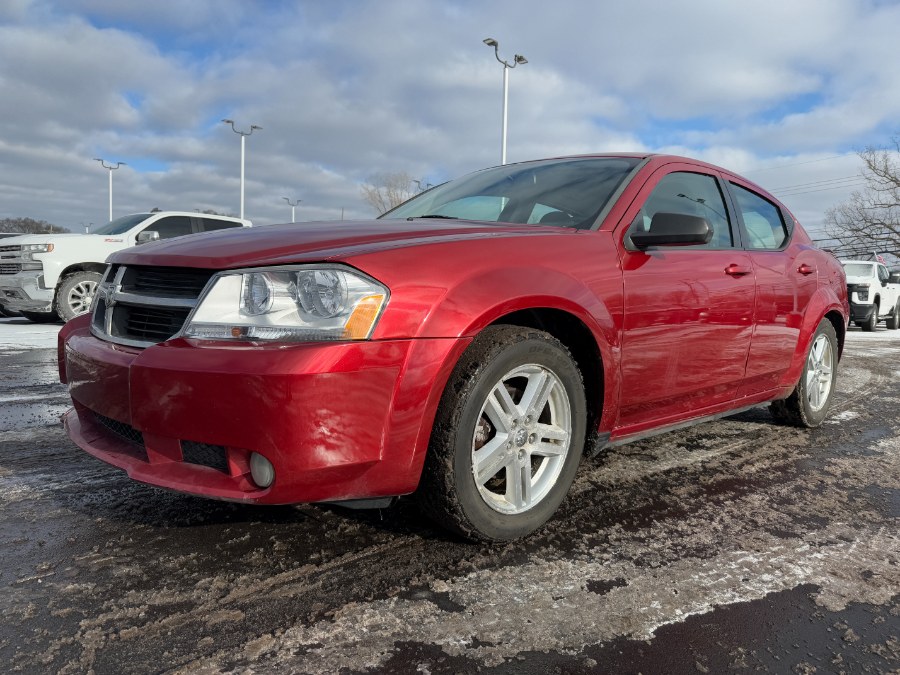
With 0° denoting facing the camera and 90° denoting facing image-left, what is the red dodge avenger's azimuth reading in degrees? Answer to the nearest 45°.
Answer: approximately 45°

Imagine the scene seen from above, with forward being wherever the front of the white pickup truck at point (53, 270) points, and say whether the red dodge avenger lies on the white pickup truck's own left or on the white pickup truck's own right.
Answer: on the white pickup truck's own left

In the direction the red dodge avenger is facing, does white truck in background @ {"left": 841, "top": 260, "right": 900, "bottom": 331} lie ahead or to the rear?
to the rear

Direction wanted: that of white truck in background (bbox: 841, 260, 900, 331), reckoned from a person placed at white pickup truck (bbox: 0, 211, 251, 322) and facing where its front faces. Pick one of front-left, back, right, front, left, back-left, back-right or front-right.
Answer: back-left

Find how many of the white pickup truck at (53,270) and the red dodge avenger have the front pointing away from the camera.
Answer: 0

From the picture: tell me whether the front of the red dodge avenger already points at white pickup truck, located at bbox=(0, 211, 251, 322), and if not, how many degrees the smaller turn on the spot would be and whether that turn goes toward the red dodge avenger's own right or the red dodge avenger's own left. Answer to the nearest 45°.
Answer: approximately 90° to the red dodge avenger's own right

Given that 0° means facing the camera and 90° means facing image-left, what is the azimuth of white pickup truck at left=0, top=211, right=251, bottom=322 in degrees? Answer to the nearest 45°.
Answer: approximately 45°
